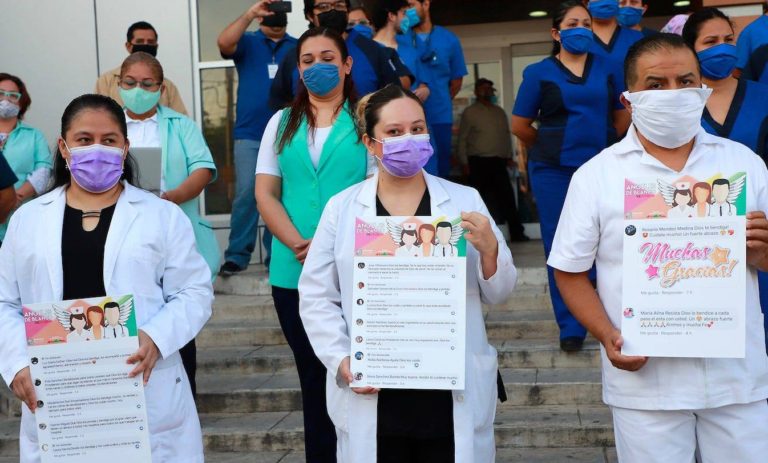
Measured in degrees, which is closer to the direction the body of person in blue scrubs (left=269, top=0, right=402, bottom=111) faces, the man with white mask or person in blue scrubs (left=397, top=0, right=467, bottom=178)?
the man with white mask

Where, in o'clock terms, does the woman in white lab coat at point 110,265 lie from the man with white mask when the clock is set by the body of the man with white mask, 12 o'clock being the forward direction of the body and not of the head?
The woman in white lab coat is roughly at 3 o'clock from the man with white mask.

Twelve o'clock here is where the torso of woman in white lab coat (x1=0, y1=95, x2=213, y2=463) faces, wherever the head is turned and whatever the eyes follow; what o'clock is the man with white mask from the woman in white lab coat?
The man with white mask is roughly at 10 o'clock from the woman in white lab coat.

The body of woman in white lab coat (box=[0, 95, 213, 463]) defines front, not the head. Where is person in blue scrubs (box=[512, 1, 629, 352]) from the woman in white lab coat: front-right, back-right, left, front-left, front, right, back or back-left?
back-left

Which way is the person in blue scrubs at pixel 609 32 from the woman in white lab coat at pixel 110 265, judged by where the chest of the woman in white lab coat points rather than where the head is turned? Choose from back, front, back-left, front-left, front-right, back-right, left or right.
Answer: back-left

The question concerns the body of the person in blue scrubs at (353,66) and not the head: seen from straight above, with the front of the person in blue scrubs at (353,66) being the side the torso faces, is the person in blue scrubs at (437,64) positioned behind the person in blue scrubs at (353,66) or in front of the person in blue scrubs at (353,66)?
behind

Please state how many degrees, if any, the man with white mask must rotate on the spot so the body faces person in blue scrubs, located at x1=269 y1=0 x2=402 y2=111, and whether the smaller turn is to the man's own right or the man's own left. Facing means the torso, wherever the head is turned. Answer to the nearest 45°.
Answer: approximately 135° to the man's own right

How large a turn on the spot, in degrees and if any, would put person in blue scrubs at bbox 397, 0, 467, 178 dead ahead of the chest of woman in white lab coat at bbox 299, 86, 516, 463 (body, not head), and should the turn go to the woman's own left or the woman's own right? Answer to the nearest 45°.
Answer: approximately 180°

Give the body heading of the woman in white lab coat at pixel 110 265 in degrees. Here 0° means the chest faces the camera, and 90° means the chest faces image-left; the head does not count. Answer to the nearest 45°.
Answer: approximately 0°
